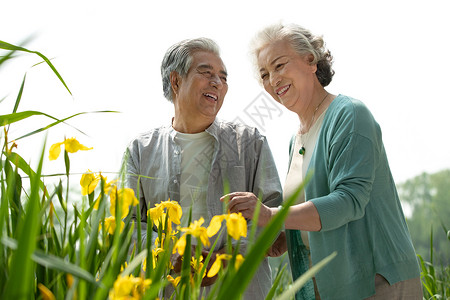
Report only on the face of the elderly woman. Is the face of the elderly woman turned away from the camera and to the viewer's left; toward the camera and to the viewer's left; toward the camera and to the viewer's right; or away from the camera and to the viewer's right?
toward the camera and to the viewer's left

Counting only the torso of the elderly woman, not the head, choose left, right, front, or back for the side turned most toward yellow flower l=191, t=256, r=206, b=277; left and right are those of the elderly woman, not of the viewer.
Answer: front

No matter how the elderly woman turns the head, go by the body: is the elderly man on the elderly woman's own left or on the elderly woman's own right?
on the elderly woman's own right

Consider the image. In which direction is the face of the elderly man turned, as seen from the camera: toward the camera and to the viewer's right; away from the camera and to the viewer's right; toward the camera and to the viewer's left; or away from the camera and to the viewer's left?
toward the camera and to the viewer's right

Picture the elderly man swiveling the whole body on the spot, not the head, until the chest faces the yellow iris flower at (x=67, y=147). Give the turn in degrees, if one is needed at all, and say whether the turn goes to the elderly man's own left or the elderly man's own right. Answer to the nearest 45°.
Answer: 0° — they already face it

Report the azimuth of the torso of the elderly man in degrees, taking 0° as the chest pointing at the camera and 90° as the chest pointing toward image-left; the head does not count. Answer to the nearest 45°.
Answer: approximately 0°

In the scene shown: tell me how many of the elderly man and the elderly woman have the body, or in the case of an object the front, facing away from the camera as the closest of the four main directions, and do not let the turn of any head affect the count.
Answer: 0

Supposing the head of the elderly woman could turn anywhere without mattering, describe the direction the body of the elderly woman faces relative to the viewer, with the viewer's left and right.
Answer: facing the viewer and to the left of the viewer

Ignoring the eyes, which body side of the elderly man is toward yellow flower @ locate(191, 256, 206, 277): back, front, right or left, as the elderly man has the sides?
front

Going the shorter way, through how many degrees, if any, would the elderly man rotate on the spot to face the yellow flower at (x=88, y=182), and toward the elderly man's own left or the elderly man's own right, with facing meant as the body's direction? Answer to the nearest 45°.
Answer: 0° — they already face it

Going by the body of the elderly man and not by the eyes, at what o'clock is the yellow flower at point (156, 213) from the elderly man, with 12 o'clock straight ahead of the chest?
The yellow flower is roughly at 12 o'clock from the elderly man.
